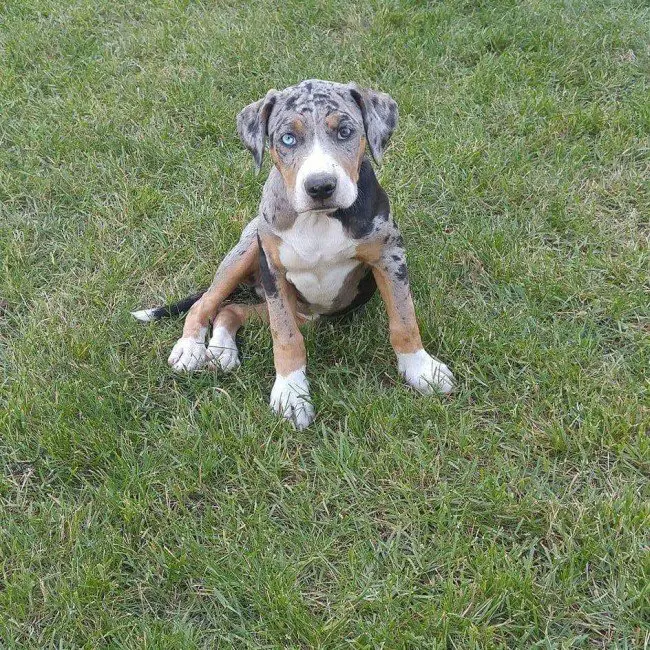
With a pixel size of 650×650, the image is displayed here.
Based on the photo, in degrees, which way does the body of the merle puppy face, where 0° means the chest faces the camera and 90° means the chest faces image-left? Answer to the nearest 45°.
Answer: approximately 0°
